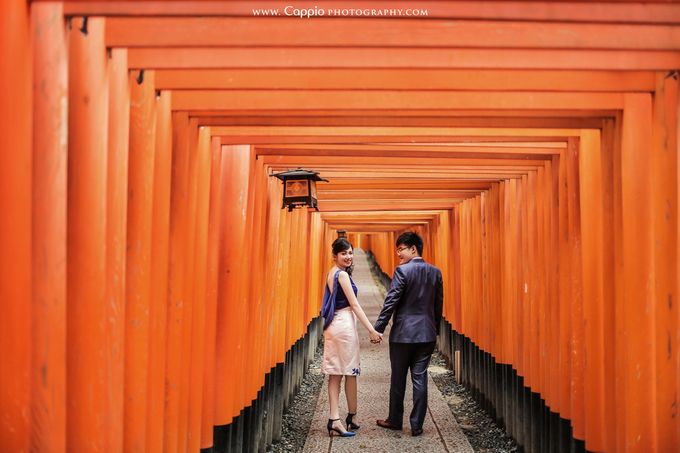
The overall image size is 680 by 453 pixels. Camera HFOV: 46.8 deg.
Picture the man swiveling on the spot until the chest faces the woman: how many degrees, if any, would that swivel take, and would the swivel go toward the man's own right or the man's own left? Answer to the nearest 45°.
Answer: approximately 45° to the man's own left

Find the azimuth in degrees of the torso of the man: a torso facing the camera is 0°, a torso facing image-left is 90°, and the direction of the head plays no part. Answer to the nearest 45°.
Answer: approximately 135°
